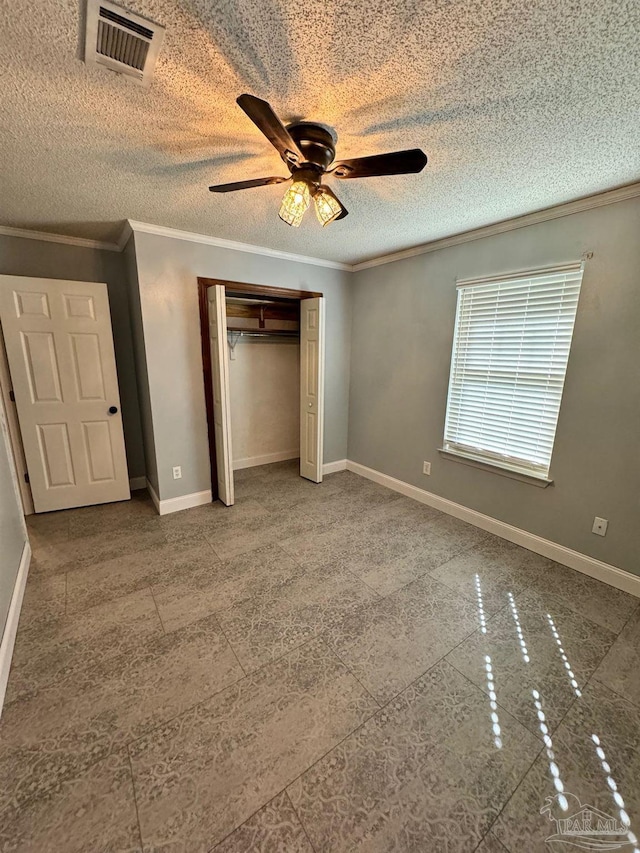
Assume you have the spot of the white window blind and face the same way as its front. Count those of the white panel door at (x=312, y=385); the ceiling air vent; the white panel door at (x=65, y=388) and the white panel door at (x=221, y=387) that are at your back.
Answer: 0

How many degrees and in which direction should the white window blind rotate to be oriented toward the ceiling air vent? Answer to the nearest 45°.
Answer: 0° — it already faces it

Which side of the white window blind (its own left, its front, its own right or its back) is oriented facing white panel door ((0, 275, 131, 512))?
front

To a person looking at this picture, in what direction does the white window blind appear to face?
facing the viewer and to the left of the viewer

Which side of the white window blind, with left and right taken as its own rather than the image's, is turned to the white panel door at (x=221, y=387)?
front

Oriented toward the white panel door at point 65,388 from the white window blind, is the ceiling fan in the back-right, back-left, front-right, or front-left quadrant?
front-left

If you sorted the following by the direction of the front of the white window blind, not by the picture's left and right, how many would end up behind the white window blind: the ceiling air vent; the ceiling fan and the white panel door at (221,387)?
0

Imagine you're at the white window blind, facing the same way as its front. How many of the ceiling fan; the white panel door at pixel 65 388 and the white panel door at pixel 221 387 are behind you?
0

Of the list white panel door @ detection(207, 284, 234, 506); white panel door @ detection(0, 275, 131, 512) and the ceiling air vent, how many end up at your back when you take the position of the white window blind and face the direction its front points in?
0

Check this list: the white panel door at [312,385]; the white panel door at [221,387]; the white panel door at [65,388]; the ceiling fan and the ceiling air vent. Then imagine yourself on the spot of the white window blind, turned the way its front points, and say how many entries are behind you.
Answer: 0

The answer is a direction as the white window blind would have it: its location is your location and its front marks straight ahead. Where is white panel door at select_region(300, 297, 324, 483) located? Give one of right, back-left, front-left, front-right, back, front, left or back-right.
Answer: front-right

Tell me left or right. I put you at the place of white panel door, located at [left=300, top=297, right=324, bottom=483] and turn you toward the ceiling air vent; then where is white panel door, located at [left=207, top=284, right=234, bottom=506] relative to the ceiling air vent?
right
